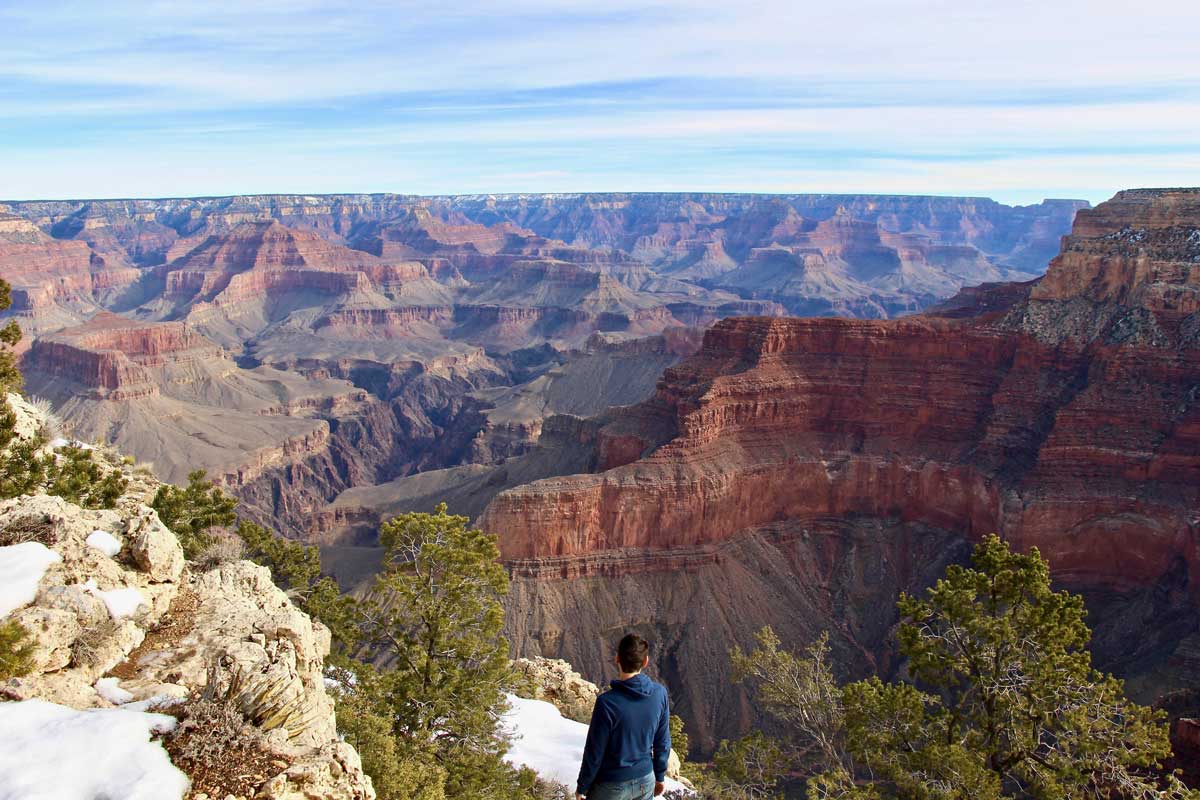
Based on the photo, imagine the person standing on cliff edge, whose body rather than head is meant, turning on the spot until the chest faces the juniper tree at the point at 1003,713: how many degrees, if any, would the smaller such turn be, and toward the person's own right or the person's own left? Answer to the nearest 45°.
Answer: approximately 45° to the person's own right

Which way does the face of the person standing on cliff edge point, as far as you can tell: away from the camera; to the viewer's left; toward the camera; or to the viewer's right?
away from the camera

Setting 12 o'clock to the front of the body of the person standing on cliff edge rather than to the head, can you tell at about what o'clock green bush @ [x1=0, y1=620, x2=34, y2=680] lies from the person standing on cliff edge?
The green bush is roughly at 9 o'clock from the person standing on cliff edge.

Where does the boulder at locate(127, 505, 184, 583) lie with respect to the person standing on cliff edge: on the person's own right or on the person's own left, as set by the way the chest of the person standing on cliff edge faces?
on the person's own left

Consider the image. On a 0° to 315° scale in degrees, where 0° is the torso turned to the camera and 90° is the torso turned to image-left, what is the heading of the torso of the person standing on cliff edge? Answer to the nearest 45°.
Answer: approximately 180°

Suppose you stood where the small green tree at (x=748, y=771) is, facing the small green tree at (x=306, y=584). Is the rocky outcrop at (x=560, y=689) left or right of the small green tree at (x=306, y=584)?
right

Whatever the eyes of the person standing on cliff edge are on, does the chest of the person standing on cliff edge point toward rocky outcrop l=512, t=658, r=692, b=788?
yes

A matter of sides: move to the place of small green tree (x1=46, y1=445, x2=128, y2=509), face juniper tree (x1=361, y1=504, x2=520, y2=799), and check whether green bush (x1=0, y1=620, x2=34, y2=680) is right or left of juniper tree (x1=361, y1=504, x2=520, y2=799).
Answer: right
